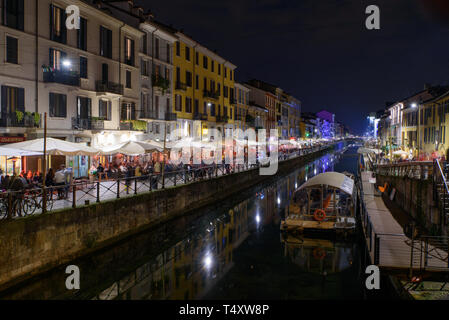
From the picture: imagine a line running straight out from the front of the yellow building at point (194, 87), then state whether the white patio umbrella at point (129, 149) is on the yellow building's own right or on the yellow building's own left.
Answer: on the yellow building's own right

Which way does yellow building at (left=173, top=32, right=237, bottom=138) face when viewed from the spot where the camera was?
facing the viewer and to the right of the viewer

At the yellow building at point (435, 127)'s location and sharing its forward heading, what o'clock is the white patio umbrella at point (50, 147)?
The white patio umbrella is roughly at 11 o'clock from the yellow building.

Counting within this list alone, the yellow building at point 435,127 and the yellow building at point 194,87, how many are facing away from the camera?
0

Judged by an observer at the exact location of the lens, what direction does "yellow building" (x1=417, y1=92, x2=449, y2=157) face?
facing the viewer and to the left of the viewer

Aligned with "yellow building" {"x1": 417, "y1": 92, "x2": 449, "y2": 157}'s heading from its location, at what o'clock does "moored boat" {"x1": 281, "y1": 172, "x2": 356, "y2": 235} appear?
The moored boat is roughly at 11 o'clock from the yellow building.
